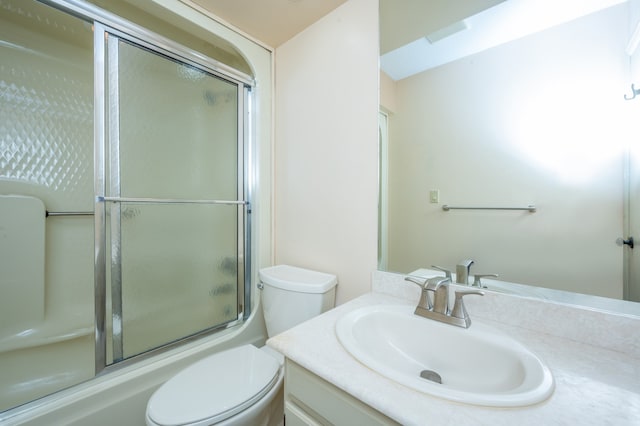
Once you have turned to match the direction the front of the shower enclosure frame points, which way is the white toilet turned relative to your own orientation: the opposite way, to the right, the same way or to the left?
to the right

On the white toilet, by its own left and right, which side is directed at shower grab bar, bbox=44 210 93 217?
right

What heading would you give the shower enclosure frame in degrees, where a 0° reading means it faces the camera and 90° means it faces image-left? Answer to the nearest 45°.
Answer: approximately 315°

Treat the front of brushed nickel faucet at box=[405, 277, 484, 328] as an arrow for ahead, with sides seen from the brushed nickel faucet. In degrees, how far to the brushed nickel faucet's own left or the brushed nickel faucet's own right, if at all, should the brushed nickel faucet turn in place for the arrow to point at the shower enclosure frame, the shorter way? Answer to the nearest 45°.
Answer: approximately 45° to the brushed nickel faucet's own right

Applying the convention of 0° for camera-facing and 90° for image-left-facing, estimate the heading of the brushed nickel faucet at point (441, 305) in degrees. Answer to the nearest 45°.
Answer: approximately 45°

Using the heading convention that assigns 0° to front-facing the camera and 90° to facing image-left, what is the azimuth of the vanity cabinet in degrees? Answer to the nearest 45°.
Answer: approximately 45°
